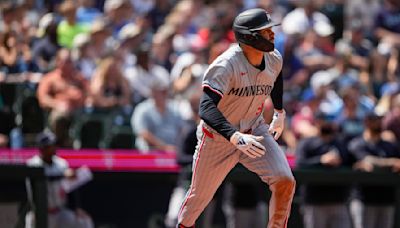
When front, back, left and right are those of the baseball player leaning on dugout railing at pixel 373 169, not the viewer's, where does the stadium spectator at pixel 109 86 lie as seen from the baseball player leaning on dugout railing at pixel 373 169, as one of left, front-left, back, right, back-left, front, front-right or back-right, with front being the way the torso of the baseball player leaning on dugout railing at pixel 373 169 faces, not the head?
right

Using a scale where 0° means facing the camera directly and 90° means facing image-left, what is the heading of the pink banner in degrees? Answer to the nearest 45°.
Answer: approximately 0°

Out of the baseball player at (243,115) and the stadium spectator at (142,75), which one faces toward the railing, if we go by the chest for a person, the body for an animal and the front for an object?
the stadium spectator

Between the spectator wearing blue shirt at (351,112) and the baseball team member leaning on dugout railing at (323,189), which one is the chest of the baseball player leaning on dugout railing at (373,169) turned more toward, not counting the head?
the baseball team member leaning on dugout railing

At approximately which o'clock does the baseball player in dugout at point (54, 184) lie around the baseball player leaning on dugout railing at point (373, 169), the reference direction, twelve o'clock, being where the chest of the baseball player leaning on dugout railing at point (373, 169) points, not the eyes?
the baseball player in dugout at point (54, 184) is roughly at 2 o'clock from the baseball player leaning on dugout railing at point (373, 169).

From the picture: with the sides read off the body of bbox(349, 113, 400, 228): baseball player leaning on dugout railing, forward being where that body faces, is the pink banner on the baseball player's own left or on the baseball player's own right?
on the baseball player's own right

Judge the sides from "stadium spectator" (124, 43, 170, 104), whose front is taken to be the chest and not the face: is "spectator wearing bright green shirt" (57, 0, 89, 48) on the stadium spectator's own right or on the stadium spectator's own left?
on the stadium spectator's own right

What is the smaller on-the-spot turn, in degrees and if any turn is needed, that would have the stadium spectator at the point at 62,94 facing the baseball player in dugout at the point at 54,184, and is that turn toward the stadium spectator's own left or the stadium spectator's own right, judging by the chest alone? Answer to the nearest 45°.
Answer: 0° — they already face them

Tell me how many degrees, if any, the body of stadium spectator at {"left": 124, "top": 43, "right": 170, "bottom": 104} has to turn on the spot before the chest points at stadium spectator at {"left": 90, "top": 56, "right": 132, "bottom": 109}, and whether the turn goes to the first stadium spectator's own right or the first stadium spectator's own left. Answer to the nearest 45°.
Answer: approximately 45° to the first stadium spectator's own right
